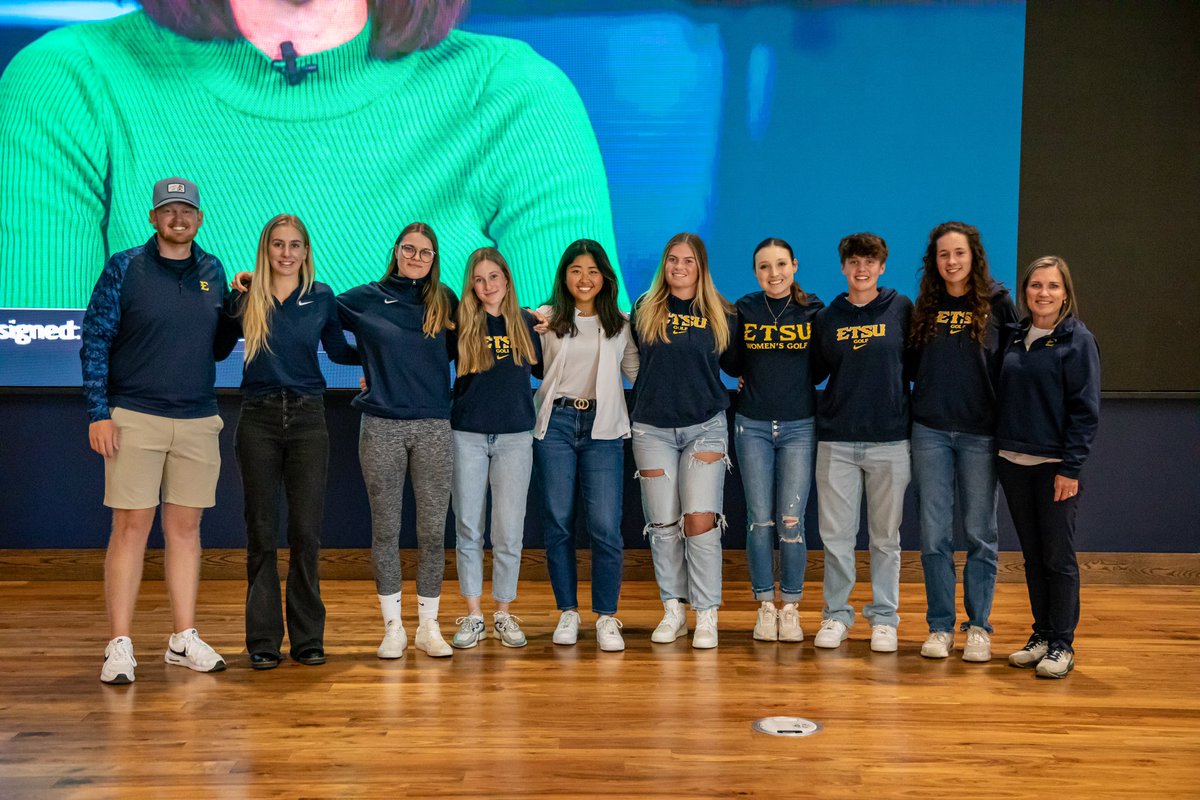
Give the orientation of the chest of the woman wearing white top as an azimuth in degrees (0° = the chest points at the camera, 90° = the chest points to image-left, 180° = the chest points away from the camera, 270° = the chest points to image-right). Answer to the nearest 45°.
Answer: approximately 0°

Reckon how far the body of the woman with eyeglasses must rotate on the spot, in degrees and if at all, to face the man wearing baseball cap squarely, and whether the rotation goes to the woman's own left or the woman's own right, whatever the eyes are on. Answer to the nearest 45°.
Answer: approximately 90° to the woman's own right

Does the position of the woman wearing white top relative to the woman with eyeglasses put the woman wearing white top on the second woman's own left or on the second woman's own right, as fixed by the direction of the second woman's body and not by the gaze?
on the second woman's own left

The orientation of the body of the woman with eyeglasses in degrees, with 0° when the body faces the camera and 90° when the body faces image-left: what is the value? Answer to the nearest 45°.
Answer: approximately 0°

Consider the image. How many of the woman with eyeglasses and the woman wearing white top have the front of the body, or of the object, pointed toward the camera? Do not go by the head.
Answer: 2

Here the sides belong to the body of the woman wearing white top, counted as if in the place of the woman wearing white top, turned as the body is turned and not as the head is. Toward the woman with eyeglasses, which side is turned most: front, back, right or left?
right
